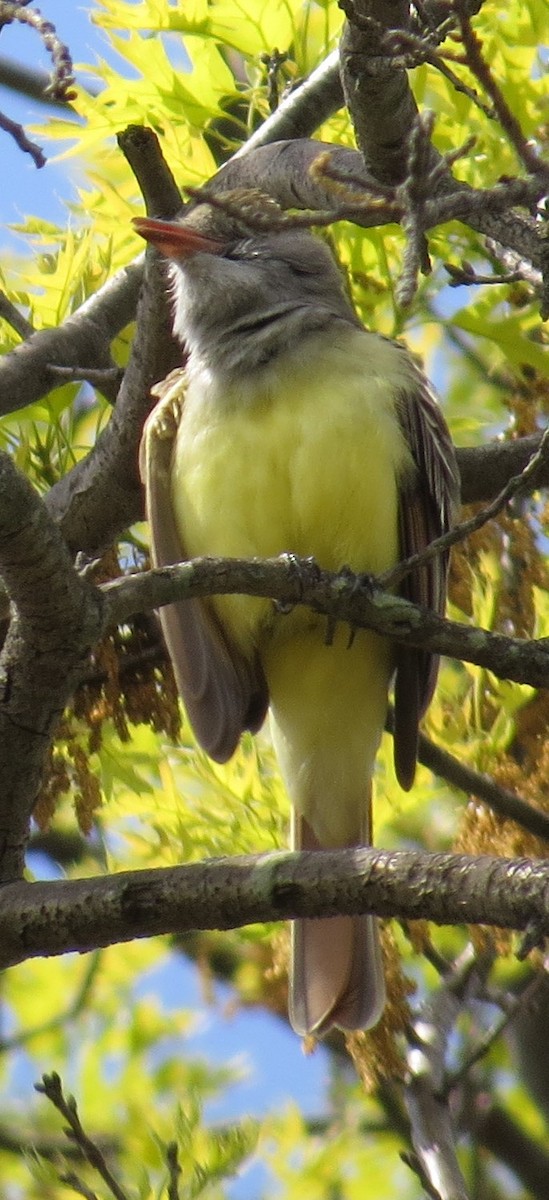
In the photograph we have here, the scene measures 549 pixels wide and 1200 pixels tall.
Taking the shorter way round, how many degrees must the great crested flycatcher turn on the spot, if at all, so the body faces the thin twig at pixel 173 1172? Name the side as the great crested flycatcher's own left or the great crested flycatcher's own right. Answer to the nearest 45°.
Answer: approximately 45° to the great crested flycatcher's own right

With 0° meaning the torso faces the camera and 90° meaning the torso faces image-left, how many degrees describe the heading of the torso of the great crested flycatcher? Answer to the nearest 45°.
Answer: approximately 0°

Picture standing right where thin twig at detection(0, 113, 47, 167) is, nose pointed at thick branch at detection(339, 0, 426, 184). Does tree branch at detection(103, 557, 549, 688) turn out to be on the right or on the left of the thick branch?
right

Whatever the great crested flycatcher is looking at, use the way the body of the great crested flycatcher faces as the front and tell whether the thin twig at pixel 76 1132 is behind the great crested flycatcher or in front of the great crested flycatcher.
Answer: in front

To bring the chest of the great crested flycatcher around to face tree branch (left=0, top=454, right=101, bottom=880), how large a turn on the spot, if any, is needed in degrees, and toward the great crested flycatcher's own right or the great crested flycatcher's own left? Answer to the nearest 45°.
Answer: approximately 45° to the great crested flycatcher's own right
